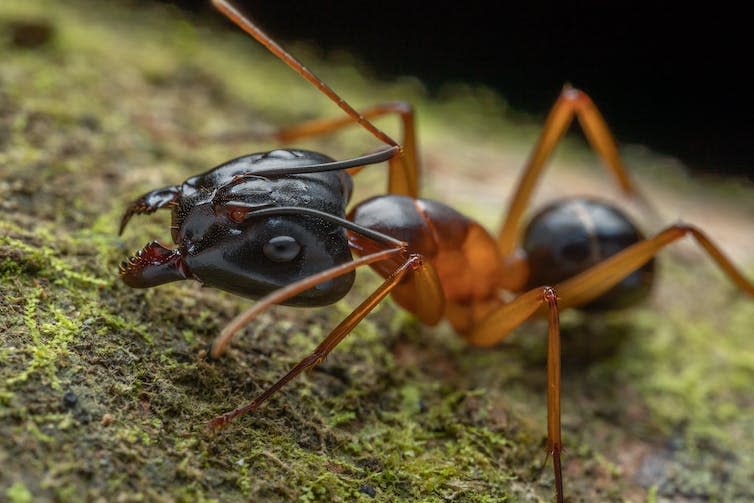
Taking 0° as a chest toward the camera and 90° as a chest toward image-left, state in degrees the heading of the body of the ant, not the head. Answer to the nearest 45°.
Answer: approximately 90°
